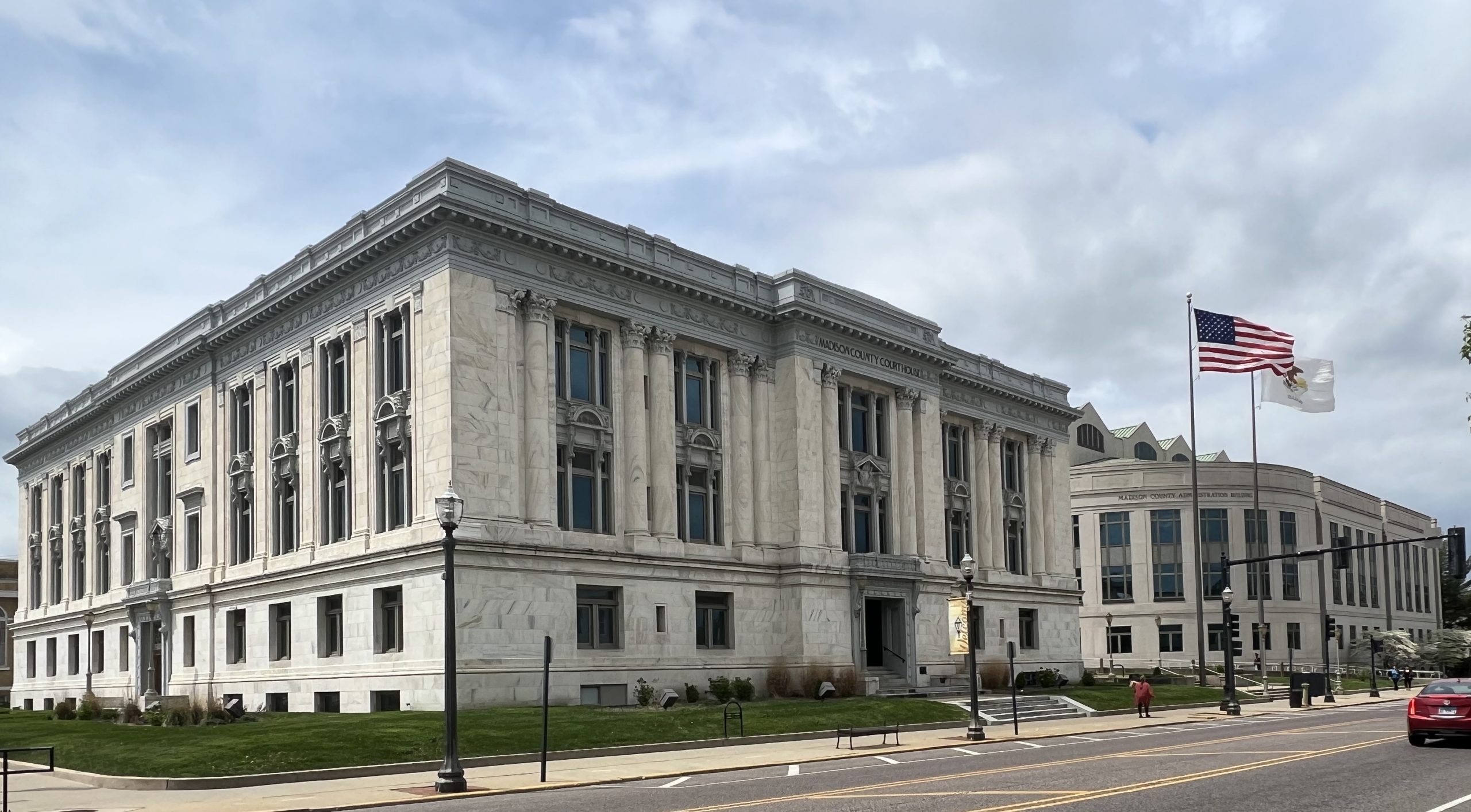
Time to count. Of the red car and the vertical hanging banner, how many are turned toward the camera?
1

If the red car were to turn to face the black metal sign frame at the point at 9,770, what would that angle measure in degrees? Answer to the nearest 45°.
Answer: approximately 135° to its left

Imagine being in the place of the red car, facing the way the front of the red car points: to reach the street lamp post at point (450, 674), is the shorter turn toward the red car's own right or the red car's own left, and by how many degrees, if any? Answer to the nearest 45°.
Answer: approximately 135° to the red car's own left

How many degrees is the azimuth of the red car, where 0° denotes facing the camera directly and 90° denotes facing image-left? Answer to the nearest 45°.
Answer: approximately 180°

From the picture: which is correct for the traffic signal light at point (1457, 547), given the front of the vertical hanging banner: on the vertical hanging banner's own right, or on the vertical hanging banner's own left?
on the vertical hanging banner's own left

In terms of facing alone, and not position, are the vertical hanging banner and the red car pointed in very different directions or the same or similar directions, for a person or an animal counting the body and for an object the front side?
very different directions

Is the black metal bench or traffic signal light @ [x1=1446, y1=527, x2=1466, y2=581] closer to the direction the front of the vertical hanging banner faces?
the black metal bench

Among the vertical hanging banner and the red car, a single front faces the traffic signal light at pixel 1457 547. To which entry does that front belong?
the red car

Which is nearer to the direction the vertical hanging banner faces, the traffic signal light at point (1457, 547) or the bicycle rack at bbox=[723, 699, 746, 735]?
the bicycle rack
